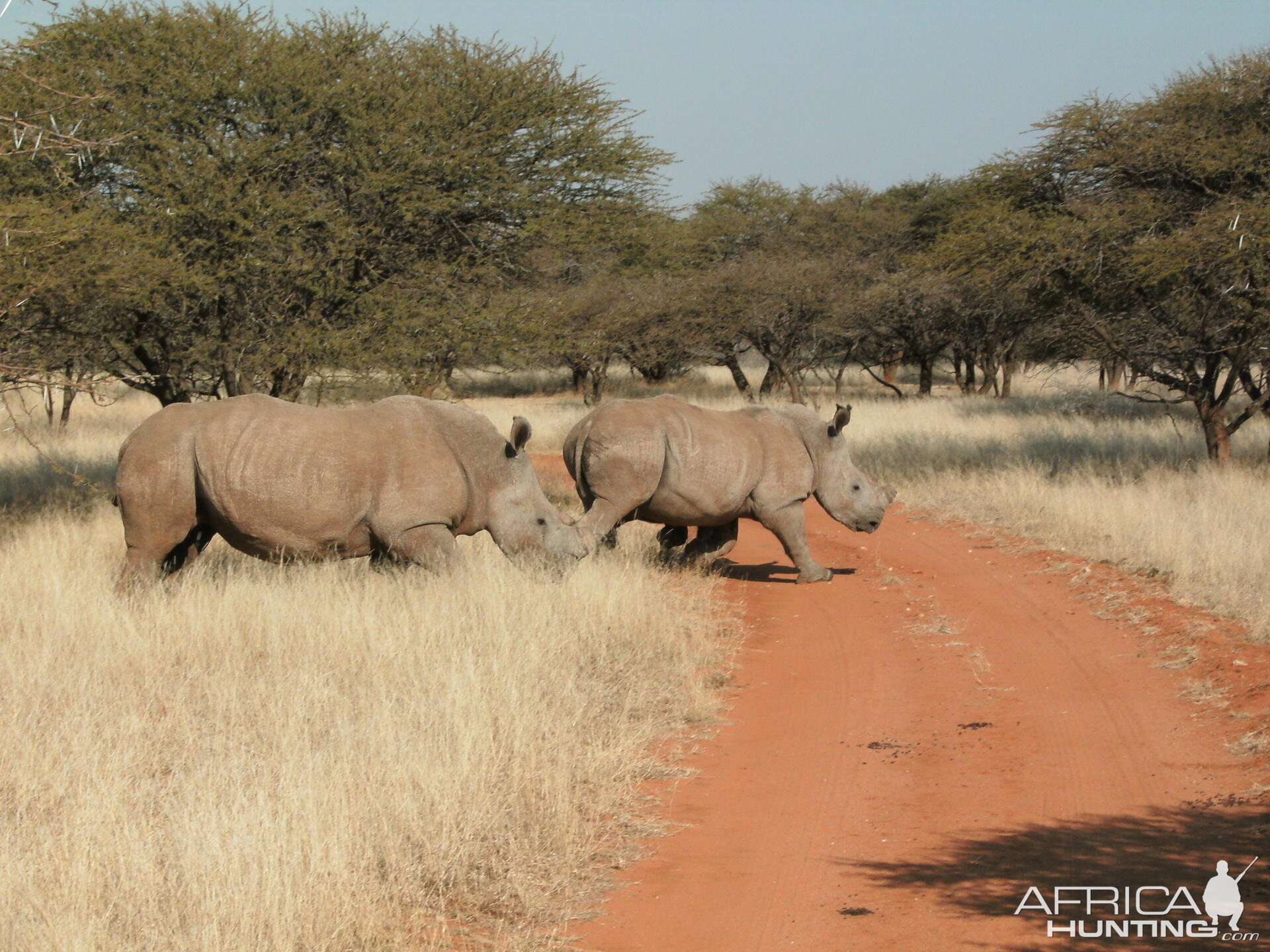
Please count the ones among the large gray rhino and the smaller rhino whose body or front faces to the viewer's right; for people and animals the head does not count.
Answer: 2

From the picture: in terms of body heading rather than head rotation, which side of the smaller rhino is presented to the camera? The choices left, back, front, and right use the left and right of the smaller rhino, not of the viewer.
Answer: right

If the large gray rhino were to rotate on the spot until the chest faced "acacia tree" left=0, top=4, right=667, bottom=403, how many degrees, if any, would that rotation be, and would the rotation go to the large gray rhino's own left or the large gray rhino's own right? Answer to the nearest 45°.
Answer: approximately 90° to the large gray rhino's own left

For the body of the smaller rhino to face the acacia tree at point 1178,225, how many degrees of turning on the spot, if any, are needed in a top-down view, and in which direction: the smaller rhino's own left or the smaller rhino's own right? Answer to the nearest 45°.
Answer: approximately 45° to the smaller rhino's own left

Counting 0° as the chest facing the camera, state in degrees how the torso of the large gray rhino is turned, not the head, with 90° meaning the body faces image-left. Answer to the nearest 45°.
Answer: approximately 270°

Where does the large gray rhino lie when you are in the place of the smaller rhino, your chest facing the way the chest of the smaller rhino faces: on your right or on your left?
on your right

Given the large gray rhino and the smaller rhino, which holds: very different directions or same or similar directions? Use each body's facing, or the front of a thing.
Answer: same or similar directions

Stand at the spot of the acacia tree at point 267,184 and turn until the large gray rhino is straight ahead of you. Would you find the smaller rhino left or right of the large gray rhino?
left
